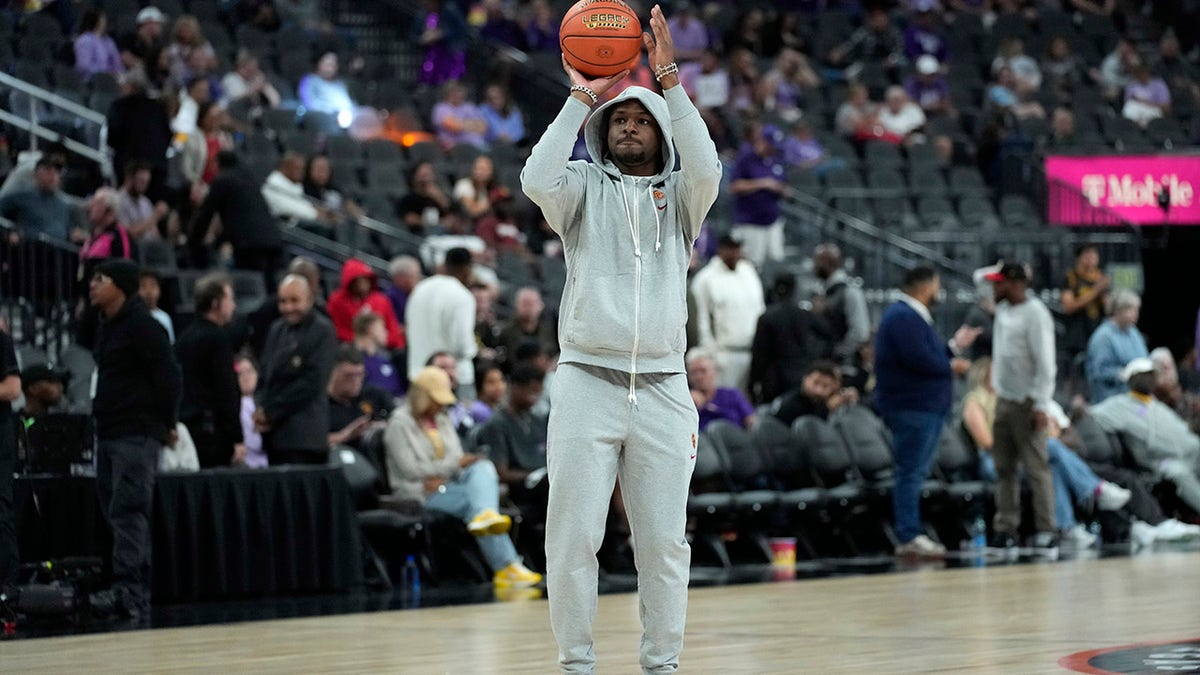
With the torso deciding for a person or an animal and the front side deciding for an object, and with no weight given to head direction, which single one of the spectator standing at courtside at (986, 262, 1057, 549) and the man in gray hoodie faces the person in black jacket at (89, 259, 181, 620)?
the spectator standing at courtside

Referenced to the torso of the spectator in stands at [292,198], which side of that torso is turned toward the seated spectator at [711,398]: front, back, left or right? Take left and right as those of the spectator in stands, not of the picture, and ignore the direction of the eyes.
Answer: front

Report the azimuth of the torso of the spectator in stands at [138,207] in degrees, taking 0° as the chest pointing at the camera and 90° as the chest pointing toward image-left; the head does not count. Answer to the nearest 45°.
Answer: approximately 315°

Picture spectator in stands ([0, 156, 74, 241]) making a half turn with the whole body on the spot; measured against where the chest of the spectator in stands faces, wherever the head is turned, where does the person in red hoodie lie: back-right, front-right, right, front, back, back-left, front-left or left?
right

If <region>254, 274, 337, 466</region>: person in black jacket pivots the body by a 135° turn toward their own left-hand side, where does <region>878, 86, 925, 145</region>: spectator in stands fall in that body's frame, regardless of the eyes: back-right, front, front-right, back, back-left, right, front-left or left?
front-left

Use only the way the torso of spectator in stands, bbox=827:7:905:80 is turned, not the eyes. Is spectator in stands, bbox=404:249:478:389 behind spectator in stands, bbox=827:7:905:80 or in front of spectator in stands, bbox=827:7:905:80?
in front

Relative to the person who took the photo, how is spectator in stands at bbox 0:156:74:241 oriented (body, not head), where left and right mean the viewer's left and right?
facing the viewer

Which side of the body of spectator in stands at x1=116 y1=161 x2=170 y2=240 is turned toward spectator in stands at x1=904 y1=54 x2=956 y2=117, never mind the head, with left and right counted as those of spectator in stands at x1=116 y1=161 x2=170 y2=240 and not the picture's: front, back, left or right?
left

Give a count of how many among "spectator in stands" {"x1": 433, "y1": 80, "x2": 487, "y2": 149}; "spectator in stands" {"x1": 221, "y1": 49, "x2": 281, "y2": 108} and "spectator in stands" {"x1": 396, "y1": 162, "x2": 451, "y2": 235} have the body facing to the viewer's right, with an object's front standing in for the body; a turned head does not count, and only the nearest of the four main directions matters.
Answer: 0

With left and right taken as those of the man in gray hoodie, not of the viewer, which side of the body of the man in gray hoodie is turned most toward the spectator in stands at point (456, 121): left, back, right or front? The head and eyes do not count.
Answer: back

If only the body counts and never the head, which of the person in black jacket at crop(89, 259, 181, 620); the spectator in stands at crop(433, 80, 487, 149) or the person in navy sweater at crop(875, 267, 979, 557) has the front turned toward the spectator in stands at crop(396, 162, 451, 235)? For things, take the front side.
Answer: the spectator in stands at crop(433, 80, 487, 149)

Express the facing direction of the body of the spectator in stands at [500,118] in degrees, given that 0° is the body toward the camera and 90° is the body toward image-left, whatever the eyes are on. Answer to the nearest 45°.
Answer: approximately 0°

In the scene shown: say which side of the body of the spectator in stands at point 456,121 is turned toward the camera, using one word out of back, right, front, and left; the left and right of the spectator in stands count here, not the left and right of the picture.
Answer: front

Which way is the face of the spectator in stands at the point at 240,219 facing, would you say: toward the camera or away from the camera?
away from the camera
